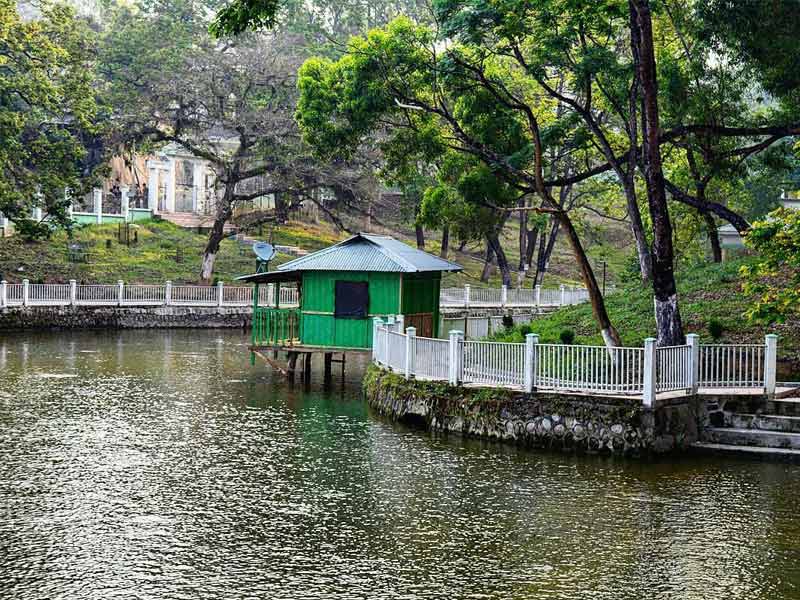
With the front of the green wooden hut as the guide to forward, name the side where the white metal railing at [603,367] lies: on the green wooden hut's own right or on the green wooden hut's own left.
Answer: on the green wooden hut's own left

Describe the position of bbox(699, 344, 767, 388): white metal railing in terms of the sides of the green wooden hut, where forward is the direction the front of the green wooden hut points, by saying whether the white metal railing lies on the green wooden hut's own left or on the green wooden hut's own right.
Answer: on the green wooden hut's own left

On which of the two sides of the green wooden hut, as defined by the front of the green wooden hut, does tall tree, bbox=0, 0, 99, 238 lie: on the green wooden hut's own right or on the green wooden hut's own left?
on the green wooden hut's own right

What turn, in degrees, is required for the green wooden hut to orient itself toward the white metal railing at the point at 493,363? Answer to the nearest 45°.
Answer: approximately 90° to its left

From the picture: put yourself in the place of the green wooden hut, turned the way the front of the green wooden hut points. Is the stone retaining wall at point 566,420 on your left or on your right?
on your left
